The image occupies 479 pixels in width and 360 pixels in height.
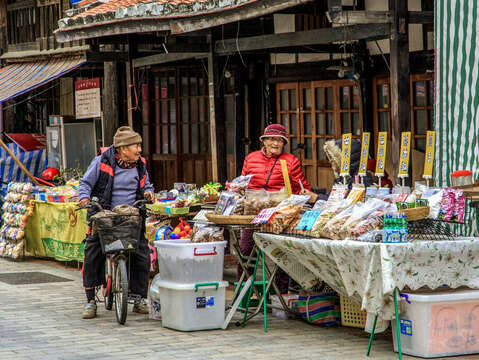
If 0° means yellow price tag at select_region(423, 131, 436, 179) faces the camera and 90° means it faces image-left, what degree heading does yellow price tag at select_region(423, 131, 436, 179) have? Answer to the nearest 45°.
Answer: approximately 0°

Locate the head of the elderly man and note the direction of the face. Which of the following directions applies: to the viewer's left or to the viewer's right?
to the viewer's right

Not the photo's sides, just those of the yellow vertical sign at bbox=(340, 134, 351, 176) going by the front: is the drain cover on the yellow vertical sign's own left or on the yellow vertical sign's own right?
on the yellow vertical sign's own right

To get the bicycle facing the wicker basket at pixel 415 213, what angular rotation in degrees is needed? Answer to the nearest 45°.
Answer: approximately 45° to its left
